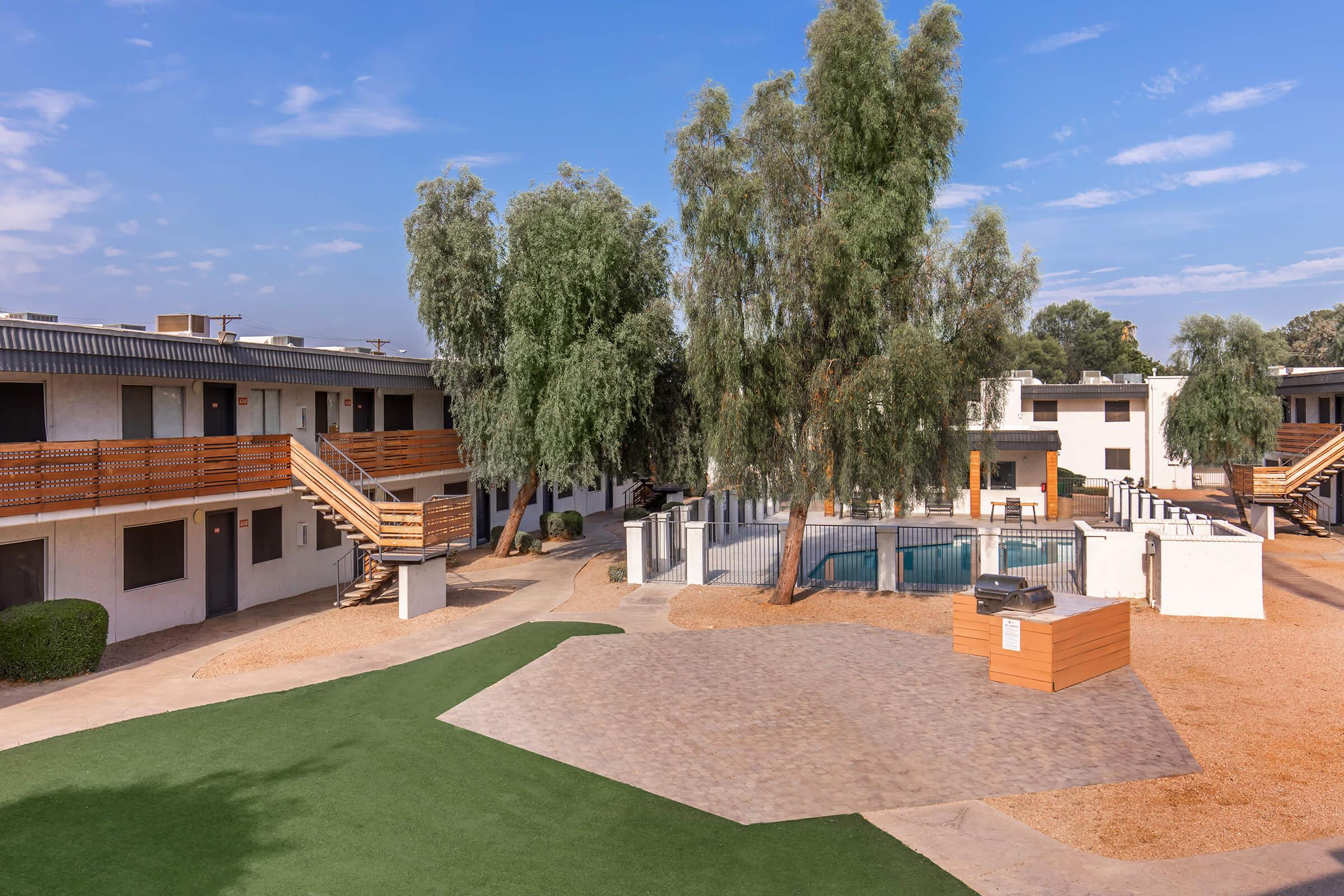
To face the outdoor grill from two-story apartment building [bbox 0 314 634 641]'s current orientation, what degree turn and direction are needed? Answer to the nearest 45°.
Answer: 0° — it already faces it

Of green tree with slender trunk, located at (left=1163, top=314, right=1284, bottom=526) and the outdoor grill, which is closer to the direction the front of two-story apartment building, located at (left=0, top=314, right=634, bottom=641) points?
the outdoor grill

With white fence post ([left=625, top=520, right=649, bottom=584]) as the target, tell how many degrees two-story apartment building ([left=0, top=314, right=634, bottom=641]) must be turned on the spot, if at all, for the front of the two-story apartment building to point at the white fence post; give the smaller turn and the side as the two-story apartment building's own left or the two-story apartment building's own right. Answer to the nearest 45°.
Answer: approximately 45° to the two-story apartment building's own left

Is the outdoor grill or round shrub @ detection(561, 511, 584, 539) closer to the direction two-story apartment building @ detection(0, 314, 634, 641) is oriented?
the outdoor grill

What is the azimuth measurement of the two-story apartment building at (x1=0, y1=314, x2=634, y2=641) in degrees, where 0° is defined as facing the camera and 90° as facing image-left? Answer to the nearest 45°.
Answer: approximately 315°

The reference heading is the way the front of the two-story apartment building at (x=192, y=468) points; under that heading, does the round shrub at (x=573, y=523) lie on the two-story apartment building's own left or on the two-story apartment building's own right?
on the two-story apartment building's own left

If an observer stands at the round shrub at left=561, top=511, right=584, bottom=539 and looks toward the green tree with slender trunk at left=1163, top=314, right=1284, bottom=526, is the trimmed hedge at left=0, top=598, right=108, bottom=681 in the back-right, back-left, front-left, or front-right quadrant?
back-right
